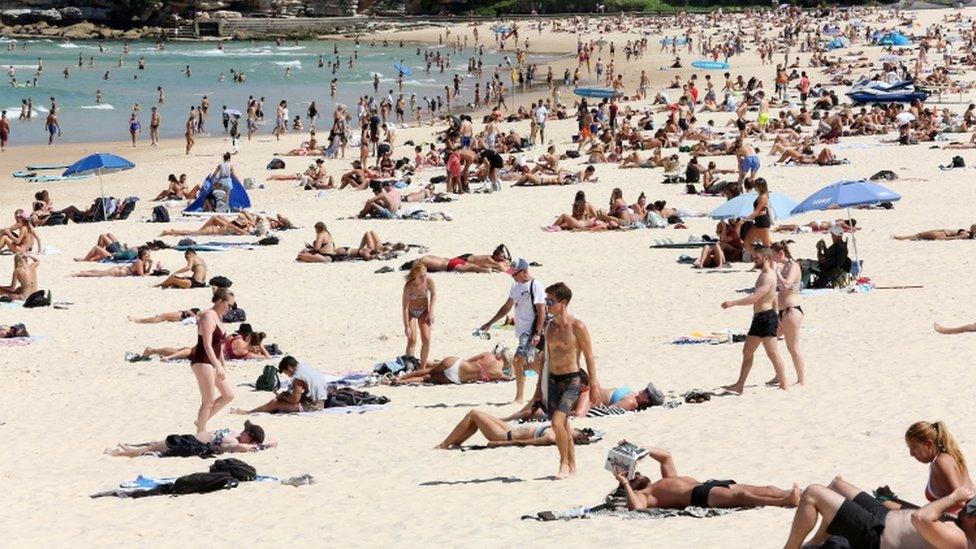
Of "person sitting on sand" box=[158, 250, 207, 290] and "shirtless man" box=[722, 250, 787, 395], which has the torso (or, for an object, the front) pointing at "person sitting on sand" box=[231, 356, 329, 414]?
the shirtless man

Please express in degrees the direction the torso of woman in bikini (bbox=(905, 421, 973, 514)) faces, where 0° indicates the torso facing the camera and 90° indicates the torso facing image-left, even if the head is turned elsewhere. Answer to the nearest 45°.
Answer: approximately 90°

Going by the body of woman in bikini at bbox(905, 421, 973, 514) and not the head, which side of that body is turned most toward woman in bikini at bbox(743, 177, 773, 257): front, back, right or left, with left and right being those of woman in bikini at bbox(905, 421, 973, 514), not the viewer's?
right

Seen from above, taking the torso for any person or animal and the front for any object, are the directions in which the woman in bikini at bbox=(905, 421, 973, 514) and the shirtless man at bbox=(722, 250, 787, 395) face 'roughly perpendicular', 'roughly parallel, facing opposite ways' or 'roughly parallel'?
roughly parallel

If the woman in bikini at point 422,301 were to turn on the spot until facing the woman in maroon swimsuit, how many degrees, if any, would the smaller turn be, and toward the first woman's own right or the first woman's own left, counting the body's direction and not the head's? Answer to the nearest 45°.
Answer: approximately 45° to the first woman's own right

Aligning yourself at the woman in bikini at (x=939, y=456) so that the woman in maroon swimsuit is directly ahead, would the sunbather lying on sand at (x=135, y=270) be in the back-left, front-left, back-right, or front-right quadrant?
front-right

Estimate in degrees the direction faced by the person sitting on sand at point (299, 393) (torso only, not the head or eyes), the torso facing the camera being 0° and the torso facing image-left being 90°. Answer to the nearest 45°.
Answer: approximately 90°

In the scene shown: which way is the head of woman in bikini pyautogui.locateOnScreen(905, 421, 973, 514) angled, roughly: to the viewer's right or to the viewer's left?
to the viewer's left

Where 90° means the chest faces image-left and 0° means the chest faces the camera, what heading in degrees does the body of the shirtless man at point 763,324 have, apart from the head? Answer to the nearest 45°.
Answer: approximately 90°

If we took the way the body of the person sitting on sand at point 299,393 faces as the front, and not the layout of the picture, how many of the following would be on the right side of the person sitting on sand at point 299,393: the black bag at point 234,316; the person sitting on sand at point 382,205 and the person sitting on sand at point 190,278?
3

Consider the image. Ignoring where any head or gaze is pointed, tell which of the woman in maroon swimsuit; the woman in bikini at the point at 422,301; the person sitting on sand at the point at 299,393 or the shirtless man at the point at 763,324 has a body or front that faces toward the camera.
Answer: the woman in bikini

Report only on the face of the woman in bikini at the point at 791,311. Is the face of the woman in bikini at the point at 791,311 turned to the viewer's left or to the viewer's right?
to the viewer's left

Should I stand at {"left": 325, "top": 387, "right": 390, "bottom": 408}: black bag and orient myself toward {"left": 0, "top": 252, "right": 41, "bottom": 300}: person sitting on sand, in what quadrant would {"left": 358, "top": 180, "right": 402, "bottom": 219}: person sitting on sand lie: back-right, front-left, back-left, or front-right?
front-right

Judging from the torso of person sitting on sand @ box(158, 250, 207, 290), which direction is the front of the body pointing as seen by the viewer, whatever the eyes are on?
to the viewer's left

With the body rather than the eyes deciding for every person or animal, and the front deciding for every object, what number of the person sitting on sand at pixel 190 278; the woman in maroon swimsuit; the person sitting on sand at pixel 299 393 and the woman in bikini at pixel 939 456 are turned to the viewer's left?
3

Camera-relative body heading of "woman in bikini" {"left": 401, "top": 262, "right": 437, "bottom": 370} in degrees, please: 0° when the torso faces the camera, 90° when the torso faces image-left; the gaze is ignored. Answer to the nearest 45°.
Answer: approximately 0°

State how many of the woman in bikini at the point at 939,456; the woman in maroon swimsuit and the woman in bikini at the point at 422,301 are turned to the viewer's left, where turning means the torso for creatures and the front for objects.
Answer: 1

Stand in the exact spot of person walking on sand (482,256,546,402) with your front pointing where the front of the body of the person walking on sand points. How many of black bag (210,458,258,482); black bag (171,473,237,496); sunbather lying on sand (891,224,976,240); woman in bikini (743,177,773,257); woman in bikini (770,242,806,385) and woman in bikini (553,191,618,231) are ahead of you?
2
